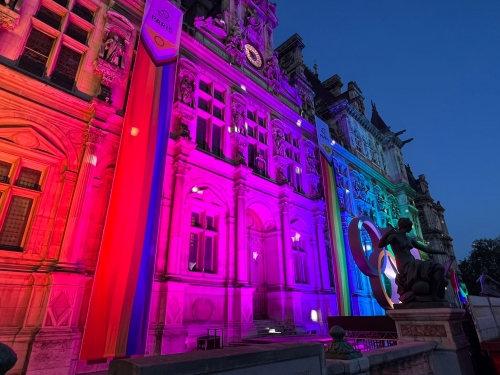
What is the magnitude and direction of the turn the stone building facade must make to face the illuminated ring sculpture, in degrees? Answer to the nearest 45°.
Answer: approximately 45° to its left

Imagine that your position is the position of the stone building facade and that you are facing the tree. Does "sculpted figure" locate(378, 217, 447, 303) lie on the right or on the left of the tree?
right

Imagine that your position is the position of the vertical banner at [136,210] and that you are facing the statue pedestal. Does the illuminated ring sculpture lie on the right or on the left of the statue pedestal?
left

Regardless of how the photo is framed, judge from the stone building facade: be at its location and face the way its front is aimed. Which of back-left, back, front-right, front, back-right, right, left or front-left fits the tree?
front-left

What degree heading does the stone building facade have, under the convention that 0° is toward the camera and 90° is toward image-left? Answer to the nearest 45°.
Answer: approximately 315°
